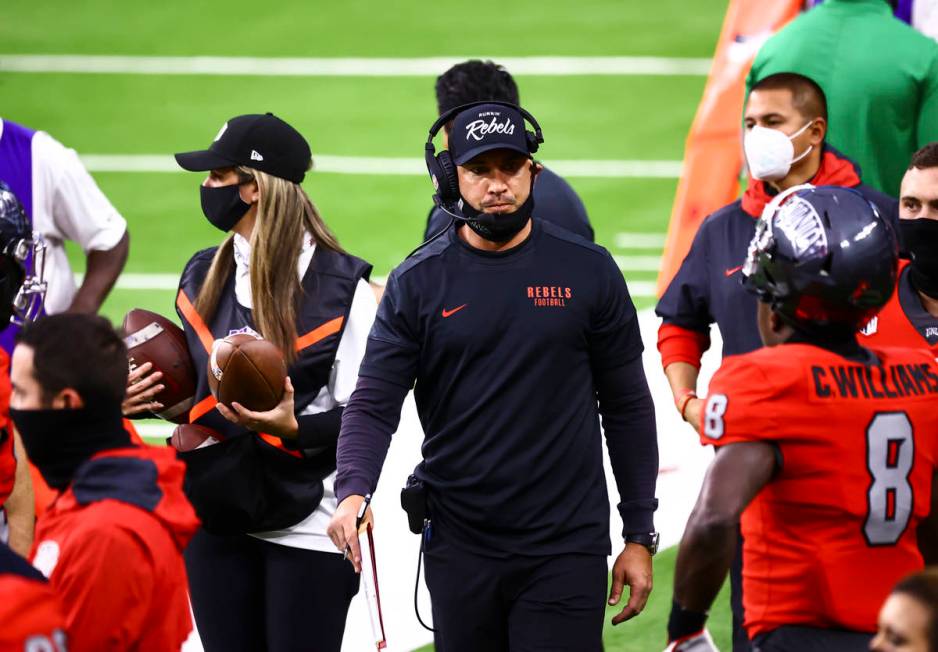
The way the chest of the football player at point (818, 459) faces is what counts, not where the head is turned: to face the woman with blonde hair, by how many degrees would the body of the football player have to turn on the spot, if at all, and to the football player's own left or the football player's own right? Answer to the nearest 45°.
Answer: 0° — they already face them

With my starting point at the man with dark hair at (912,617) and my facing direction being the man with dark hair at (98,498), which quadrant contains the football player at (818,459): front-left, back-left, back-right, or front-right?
front-right

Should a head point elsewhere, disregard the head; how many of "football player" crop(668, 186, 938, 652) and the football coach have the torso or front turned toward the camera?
1

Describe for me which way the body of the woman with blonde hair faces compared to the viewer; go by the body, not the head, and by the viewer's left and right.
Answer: facing the viewer and to the left of the viewer

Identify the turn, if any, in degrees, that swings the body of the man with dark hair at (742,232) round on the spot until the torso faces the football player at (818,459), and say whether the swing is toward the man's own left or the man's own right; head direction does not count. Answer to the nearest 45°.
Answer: approximately 45° to the man's own left

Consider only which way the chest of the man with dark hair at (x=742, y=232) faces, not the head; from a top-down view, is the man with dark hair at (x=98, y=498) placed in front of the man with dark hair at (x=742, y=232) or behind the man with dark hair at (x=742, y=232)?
in front

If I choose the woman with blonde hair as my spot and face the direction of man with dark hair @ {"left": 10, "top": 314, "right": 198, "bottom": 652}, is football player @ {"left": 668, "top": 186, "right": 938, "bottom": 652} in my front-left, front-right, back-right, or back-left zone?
front-left

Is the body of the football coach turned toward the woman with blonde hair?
no

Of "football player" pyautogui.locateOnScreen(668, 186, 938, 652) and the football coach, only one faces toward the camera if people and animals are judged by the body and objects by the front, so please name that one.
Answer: the football coach

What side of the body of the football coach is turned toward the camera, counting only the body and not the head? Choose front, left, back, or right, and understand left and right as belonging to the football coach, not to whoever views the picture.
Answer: front

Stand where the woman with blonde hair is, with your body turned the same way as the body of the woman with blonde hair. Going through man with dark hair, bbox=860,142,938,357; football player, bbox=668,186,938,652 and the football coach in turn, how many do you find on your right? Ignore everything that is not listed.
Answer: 0

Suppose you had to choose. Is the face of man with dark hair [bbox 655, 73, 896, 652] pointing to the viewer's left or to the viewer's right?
to the viewer's left

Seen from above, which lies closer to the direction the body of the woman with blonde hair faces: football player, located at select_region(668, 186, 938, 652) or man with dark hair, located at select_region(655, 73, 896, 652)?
the football player

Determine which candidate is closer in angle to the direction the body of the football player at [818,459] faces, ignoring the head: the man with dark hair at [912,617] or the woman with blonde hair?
the woman with blonde hair

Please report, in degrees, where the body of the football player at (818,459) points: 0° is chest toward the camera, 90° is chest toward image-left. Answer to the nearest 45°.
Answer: approximately 135°

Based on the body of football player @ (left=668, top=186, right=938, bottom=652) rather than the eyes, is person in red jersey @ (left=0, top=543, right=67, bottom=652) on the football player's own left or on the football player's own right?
on the football player's own left
